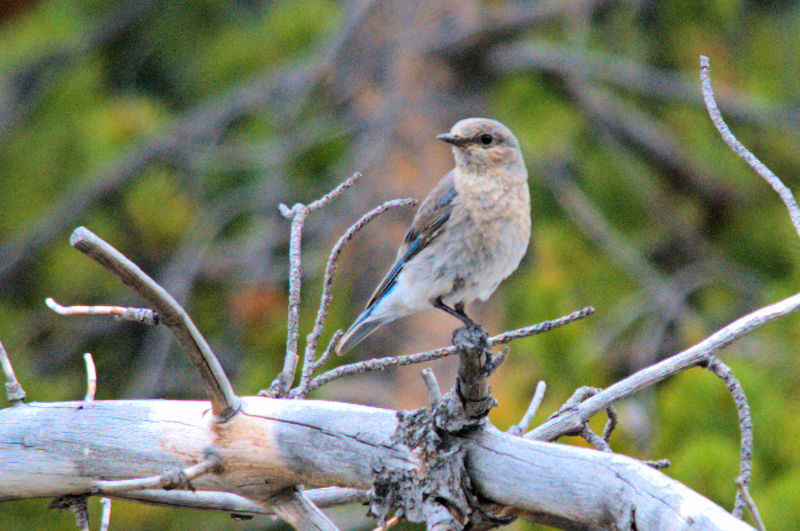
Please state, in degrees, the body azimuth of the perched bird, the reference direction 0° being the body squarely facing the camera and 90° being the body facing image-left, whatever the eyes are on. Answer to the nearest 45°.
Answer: approximately 315°

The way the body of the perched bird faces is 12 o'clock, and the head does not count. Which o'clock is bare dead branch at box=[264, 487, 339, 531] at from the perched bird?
The bare dead branch is roughly at 2 o'clock from the perched bird.

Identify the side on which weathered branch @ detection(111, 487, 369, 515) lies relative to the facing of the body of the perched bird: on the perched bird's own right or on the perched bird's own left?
on the perched bird's own right

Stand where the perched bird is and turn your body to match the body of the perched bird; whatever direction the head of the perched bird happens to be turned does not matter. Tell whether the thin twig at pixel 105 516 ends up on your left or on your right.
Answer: on your right

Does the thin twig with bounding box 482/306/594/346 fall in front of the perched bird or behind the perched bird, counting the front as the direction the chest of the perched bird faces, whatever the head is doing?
in front

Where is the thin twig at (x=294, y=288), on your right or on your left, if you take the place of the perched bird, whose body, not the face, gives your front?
on your right

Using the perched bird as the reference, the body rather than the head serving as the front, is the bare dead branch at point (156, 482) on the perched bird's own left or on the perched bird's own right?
on the perched bird's own right
